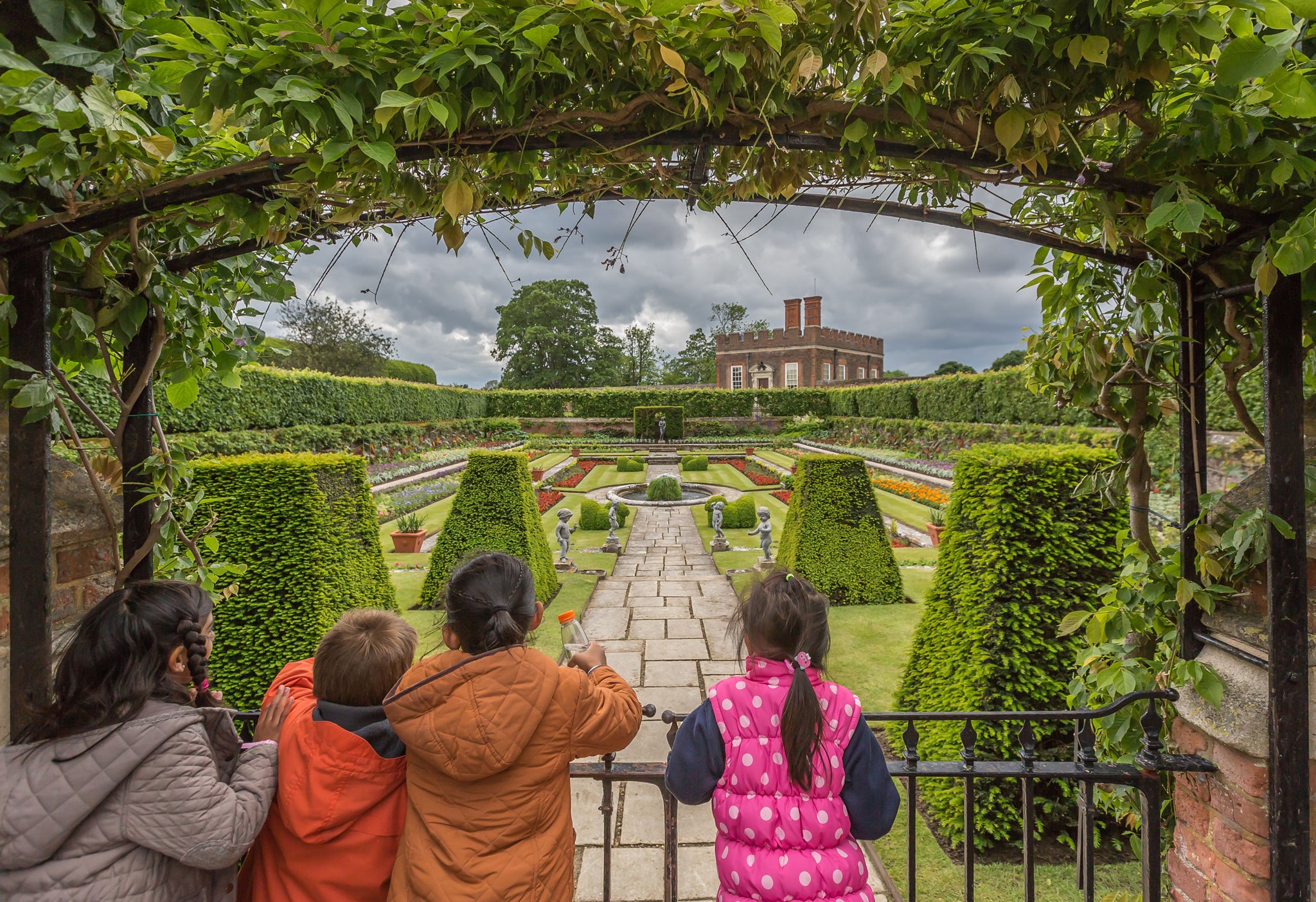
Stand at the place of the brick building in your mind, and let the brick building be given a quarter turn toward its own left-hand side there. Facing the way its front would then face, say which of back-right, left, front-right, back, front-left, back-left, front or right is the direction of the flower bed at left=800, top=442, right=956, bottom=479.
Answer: front-right

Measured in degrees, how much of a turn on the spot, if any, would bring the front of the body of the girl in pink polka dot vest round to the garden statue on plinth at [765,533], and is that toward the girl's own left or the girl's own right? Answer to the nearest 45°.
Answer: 0° — they already face it

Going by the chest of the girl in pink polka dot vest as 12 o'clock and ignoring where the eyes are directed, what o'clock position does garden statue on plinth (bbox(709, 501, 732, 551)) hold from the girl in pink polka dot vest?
The garden statue on plinth is roughly at 12 o'clock from the girl in pink polka dot vest.

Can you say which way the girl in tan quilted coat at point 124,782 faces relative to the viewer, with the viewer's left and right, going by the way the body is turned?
facing away from the viewer and to the right of the viewer

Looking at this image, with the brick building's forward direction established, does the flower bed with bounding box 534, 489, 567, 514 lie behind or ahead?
ahead

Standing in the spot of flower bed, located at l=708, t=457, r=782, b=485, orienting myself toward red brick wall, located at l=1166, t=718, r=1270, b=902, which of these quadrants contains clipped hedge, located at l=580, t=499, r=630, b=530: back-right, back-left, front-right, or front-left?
front-right

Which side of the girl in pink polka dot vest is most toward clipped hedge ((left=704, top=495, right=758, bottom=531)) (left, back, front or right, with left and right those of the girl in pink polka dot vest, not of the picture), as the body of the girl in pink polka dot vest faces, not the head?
front

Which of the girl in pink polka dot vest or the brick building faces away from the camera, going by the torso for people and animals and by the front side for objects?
the girl in pink polka dot vest

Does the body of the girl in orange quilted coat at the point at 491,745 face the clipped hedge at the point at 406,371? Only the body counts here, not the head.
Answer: yes

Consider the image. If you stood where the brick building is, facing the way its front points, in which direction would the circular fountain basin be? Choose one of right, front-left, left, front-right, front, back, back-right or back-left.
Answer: front-left

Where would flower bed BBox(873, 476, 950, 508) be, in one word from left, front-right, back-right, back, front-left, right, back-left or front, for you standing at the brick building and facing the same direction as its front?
front-left

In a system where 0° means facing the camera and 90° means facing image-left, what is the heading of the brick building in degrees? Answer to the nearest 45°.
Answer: approximately 45°

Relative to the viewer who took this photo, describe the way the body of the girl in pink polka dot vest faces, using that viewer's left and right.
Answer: facing away from the viewer

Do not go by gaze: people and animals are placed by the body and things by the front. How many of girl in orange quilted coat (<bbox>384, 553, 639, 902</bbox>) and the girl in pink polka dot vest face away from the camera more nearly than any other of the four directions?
2

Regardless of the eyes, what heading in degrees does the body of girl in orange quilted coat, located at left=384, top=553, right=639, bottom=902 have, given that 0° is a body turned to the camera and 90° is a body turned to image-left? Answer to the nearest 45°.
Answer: approximately 180°

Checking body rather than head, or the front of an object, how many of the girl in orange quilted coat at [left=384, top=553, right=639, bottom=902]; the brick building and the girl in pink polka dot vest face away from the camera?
2

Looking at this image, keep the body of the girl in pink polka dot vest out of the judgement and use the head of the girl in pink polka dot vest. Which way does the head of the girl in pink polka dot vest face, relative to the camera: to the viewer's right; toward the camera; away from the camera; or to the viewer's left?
away from the camera
